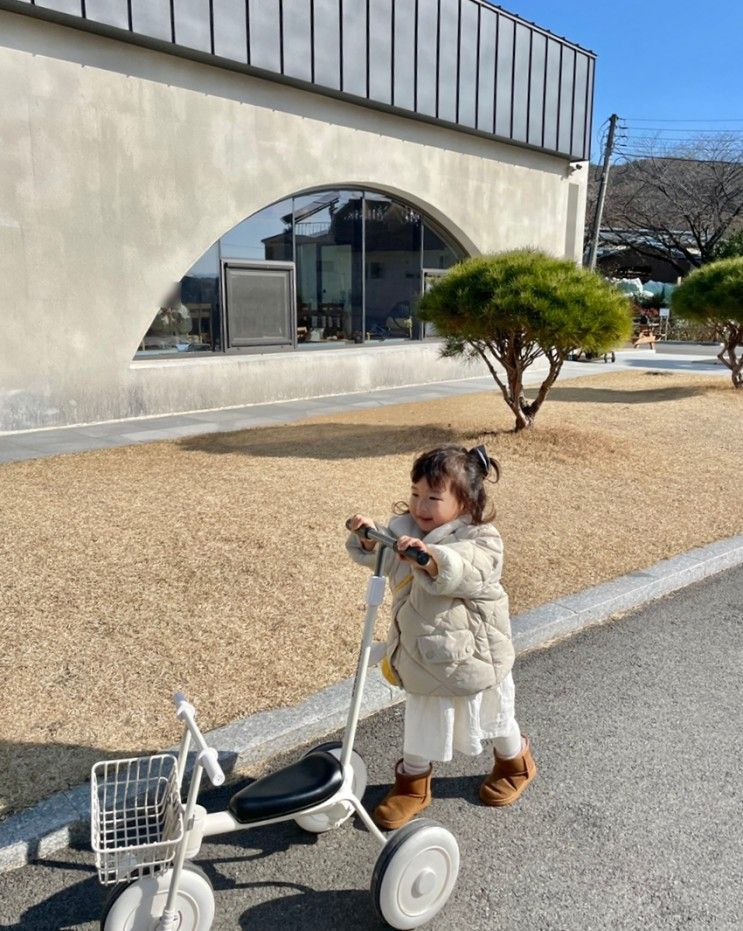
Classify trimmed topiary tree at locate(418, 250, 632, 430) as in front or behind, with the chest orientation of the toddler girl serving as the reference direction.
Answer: behind

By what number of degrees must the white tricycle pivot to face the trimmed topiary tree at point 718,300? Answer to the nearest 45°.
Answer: approximately 180°

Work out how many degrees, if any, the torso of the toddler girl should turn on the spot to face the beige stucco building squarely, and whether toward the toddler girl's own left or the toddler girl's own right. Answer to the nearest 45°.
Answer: approximately 135° to the toddler girl's own right

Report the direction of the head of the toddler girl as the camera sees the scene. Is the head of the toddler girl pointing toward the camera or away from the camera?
toward the camera

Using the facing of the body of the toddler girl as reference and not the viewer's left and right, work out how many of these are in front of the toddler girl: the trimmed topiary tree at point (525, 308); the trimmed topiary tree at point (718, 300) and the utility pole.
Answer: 0

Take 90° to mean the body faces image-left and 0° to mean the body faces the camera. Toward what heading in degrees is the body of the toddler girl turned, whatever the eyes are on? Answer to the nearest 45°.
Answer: approximately 45°

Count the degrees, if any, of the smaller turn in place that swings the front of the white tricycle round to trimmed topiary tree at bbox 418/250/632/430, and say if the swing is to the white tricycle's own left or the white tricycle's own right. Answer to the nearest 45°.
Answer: approximately 180°

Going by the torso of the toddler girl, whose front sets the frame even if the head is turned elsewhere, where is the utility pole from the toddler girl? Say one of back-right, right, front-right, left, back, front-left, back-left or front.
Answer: back-right

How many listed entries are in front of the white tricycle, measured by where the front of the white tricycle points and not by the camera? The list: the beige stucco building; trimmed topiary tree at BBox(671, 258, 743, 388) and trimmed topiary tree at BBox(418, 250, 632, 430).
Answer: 0
